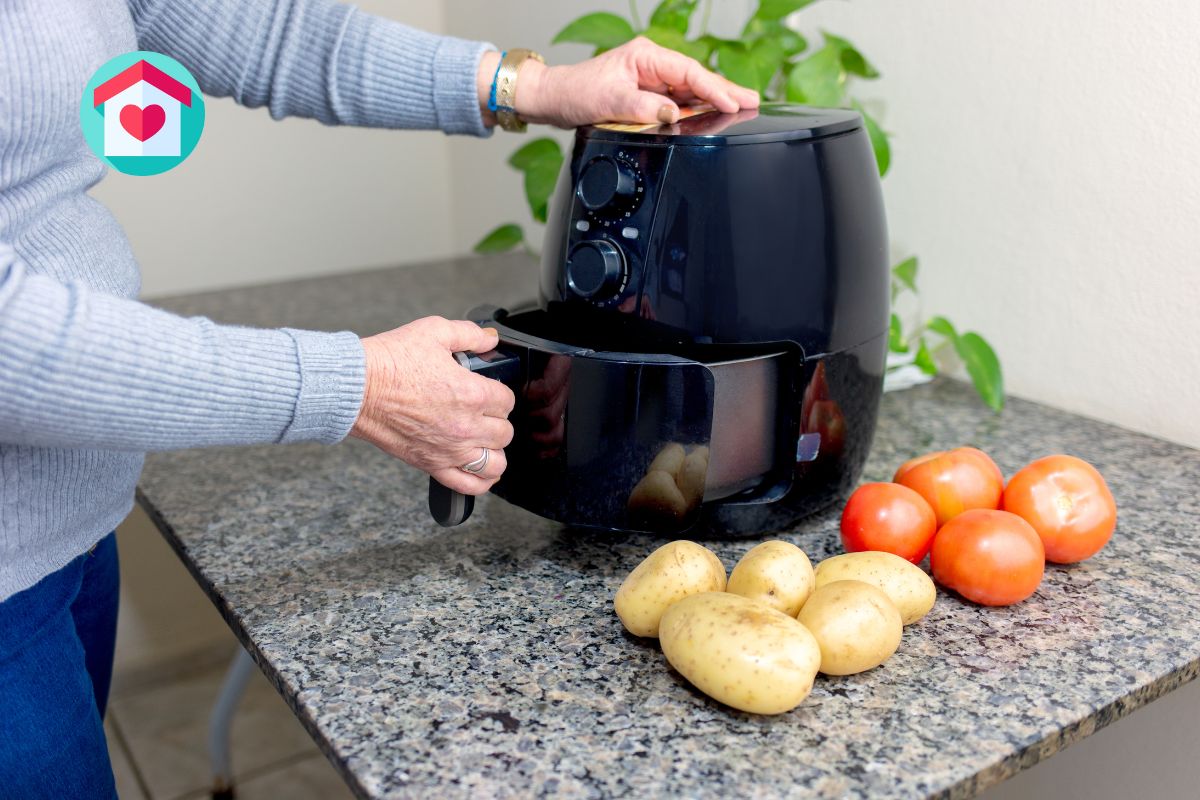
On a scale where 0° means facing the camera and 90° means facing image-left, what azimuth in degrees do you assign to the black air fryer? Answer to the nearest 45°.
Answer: approximately 45°
